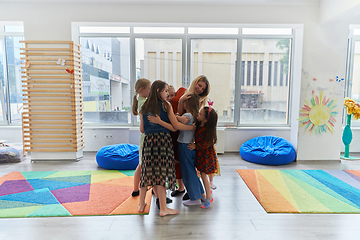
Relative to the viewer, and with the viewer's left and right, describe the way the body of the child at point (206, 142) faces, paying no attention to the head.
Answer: facing to the left of the viewer

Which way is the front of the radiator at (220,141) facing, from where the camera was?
facing the viewer

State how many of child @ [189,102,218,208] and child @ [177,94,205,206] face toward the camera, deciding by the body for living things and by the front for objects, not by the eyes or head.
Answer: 0

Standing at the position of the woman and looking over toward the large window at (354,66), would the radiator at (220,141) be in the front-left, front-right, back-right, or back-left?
front-left

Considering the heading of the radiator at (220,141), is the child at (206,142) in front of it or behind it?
in front

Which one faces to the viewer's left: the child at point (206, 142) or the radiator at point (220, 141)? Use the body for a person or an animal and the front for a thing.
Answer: the child
